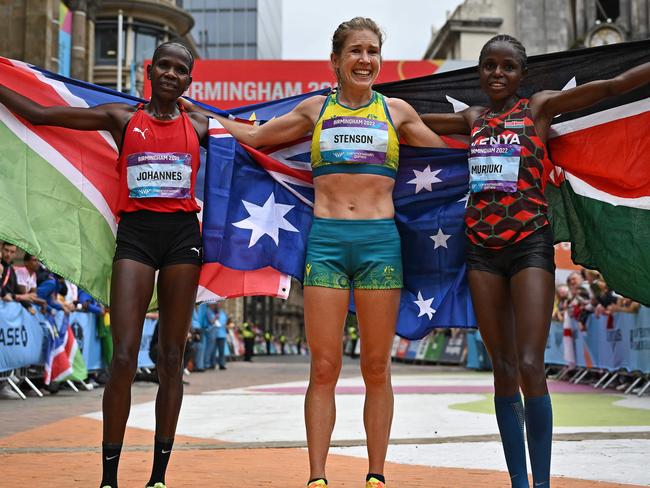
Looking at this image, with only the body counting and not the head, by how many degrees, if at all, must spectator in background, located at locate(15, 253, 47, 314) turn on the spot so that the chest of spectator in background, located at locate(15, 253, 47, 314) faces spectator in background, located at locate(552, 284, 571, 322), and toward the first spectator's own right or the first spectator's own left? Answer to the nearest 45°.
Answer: approximately 45° to the first spectator's own left

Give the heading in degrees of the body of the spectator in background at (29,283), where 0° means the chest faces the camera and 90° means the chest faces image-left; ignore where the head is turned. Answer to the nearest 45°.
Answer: approximately 315°

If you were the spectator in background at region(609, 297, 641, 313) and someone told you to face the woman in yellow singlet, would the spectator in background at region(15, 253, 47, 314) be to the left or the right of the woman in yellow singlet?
right

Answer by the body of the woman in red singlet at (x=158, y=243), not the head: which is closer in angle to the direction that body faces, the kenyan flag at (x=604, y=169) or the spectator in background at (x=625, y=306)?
the kenyan flag

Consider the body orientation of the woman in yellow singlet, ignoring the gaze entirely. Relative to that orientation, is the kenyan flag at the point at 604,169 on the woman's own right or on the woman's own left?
on the woman's own left

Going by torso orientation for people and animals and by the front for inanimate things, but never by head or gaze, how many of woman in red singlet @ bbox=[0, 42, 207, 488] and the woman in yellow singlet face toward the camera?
2

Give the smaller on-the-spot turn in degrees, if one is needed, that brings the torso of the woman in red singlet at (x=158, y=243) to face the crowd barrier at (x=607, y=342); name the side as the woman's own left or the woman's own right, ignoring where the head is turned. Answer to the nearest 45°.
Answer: approximately 135° to the woman's own left

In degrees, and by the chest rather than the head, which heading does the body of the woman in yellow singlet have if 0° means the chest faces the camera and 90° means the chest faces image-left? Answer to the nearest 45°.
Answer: approximately 0°

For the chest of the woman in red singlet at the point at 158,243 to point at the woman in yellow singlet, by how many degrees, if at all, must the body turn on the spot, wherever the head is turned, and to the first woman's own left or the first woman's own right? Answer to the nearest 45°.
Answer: approximately 90° to the first woman's own left
